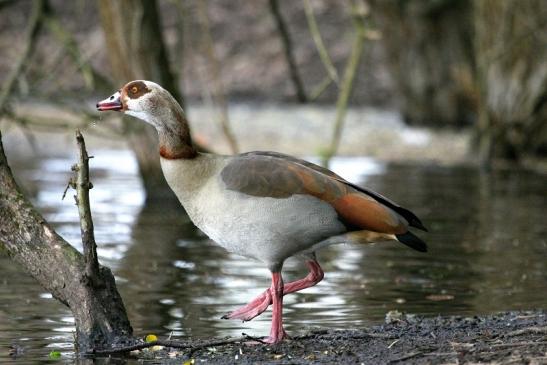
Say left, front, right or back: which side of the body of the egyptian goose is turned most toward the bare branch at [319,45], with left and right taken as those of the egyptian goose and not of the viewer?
right

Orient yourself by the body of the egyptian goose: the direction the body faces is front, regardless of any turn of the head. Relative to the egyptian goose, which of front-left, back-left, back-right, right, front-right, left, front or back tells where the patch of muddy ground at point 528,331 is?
back

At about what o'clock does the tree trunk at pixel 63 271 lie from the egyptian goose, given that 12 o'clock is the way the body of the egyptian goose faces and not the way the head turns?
The tree trunk is roughly at 12 o'clock from the egyptian goose.

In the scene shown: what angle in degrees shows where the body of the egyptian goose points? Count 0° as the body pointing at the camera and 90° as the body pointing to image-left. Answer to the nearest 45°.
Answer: approximately 90°
